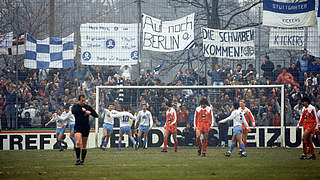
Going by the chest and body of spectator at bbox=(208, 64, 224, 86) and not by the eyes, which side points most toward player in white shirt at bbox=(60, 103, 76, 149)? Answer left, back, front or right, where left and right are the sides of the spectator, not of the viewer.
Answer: front

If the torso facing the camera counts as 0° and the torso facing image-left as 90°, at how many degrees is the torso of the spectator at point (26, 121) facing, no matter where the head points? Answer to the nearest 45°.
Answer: approximately 0°

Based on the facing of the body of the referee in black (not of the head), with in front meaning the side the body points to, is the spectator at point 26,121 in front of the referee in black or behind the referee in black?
behind

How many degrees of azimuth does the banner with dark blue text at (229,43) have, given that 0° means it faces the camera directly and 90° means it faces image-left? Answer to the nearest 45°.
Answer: approximately 0°

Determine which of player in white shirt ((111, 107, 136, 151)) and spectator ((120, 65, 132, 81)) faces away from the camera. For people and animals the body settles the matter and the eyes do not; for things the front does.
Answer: the player in white shirt
